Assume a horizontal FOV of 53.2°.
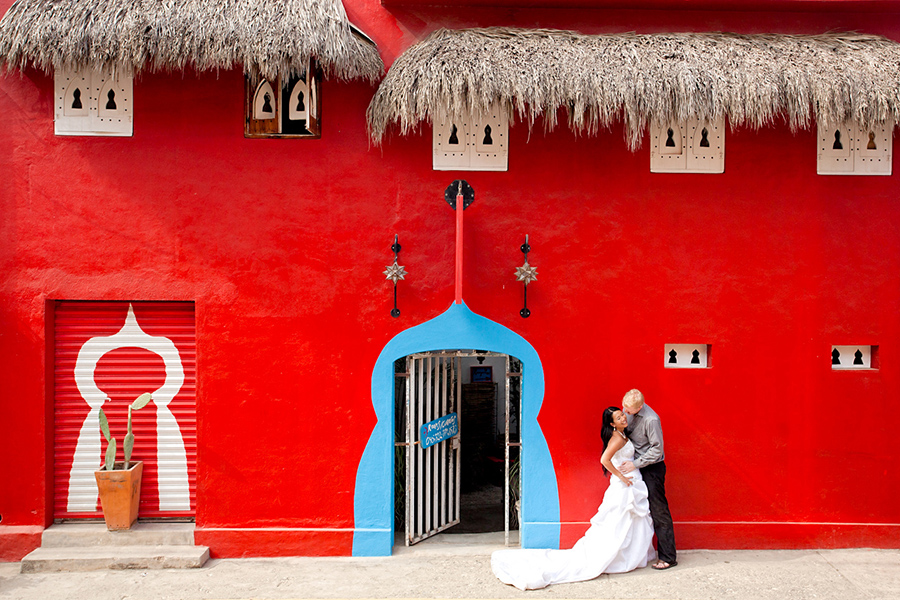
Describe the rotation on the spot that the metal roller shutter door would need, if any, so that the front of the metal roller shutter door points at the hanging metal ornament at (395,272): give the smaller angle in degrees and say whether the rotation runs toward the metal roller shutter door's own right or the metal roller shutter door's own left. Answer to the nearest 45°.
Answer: approximately 45° to the metal roller shutter door's own left

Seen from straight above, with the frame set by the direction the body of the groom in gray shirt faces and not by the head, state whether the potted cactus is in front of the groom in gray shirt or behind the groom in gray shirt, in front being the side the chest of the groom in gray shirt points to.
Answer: in front

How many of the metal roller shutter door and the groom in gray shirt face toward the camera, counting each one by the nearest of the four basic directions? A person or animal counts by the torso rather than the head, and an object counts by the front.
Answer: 1

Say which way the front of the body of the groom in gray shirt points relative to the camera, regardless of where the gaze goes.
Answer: to the viewer's left

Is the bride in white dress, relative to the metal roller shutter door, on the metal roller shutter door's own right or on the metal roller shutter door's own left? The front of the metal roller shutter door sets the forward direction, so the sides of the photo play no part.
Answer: on the metal roller shutter door's own left

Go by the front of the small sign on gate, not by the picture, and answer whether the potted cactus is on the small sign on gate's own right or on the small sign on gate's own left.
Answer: on the small sign on gate's own right
